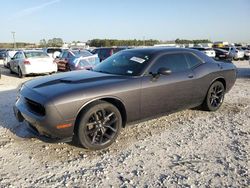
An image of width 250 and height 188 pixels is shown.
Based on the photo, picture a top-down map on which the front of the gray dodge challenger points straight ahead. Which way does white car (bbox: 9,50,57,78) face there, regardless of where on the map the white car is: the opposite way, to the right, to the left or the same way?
to the right

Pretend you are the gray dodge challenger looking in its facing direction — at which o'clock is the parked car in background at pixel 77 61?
The parked car in background is roughly at 4 o'clock from the gray dodge challenger.

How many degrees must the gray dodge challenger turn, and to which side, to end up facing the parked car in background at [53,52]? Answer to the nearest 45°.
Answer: approximately 135° to its right

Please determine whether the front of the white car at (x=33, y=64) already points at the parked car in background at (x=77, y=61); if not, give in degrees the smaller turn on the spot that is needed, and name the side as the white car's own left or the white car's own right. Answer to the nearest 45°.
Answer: approximately 135° to the white car's own right

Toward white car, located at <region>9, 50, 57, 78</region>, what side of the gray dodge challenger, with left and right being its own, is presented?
right

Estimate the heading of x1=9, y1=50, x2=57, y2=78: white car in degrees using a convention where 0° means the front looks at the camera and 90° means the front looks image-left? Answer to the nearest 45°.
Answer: approximately 135°

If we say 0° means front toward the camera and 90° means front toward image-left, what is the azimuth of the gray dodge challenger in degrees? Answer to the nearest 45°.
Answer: approximately 45°
